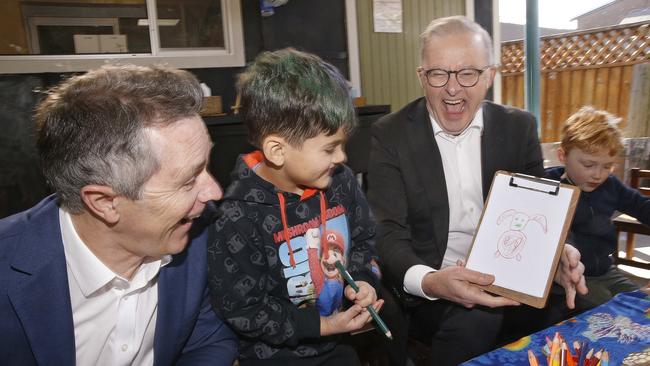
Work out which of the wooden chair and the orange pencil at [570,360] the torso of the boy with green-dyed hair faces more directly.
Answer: the orange pencil

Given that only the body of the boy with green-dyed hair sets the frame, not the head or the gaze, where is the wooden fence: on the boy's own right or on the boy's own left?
on the boy's own left

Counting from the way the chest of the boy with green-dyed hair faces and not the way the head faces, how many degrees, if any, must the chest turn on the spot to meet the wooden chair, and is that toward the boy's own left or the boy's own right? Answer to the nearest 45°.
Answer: approximately 90° to the boy's own left

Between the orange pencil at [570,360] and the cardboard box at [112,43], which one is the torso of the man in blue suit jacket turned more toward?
the orange pencil

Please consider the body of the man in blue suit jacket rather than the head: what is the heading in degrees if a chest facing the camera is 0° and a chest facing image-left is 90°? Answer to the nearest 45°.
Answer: approximately 315°

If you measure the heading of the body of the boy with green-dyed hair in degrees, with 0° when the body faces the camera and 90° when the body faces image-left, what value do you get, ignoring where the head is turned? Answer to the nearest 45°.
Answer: approximately 315°

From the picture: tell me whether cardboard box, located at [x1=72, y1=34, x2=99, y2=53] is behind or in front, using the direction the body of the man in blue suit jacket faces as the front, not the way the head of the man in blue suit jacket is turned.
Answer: behind

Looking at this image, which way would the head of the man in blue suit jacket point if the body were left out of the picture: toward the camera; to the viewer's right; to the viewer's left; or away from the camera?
to the viewer's right
